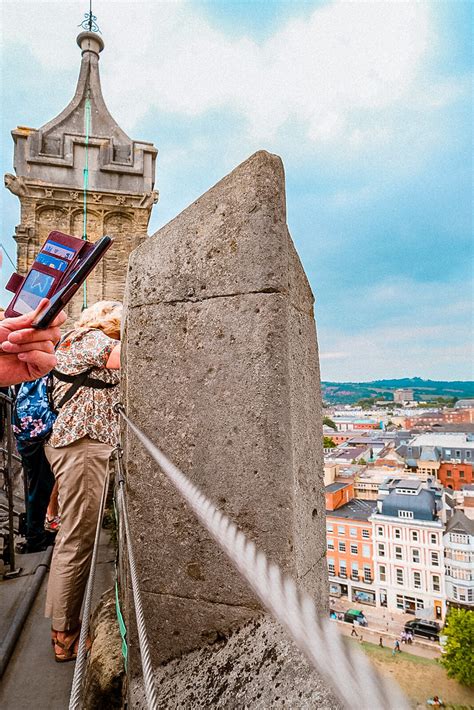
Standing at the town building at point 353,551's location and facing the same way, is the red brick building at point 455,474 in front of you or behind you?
behind

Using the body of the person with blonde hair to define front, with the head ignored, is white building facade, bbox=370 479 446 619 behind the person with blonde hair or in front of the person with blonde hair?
in front

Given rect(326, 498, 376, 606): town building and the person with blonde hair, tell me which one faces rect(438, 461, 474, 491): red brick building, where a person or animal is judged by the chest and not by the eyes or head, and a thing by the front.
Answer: the person with blonde hair

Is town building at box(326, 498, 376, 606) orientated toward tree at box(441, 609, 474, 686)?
no

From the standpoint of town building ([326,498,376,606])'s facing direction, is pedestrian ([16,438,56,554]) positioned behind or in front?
in front

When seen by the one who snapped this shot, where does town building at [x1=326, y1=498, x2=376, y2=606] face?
facing the viewer and to the left of the viewer

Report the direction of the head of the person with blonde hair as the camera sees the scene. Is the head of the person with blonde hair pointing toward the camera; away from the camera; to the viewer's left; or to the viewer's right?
away from the camera

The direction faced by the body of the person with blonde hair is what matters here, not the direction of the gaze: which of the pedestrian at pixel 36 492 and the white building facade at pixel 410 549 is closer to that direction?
the white building facade

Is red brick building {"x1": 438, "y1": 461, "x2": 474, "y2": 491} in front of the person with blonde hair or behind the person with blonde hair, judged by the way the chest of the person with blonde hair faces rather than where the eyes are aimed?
in front

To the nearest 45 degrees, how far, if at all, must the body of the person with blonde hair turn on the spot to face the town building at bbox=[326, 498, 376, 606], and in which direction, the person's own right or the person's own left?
0° — they already face it

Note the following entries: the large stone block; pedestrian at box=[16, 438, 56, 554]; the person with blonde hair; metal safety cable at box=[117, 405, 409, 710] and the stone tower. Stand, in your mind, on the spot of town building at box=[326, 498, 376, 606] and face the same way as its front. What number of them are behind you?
0

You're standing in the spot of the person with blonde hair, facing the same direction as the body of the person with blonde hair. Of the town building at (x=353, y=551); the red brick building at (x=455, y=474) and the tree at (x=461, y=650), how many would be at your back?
0

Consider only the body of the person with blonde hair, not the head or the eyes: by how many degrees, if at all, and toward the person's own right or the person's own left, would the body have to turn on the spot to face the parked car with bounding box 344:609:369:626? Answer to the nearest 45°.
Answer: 0° — they already face it
